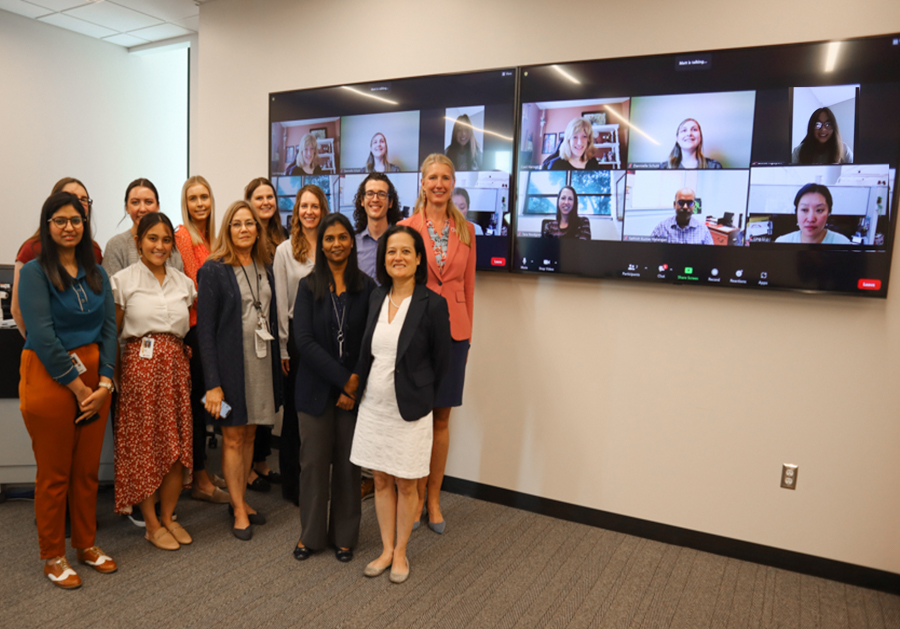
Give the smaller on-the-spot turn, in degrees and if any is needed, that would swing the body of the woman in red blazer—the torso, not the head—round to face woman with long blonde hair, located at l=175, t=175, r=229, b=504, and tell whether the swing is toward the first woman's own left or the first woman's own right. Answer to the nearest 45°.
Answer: approximately 90° to the first woman's own right

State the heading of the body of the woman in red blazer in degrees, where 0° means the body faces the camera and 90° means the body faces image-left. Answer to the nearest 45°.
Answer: approximately 0°

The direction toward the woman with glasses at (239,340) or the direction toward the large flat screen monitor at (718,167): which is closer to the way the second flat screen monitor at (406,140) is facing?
the woman with glasses
